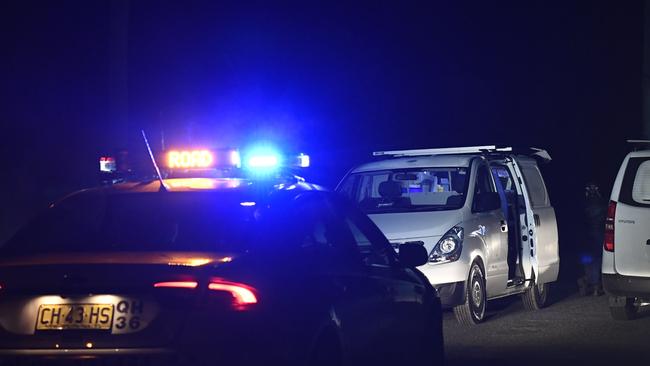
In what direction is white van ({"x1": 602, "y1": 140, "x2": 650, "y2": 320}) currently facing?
away from the camera

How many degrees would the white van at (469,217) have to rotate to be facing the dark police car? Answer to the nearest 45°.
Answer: approximately 45° to its left

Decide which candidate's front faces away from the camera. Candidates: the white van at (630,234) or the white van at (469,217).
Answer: the white van at (630,234)

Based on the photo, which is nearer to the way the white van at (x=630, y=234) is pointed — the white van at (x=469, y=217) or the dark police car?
the white van

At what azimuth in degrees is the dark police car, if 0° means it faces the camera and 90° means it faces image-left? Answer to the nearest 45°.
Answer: approximately 225°

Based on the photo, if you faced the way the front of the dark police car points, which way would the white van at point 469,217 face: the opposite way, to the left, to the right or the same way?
the opposite way

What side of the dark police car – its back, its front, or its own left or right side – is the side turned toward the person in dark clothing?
front

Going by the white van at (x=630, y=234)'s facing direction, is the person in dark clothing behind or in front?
in front

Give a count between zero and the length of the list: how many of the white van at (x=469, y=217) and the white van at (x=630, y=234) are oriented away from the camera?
1

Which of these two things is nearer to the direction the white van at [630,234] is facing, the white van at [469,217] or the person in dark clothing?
the person in dark clothing

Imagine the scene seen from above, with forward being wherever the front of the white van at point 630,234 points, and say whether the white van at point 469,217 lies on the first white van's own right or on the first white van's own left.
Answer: on the first white van's own left

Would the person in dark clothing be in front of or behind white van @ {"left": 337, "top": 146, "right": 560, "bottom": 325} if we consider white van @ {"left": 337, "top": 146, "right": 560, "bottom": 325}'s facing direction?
behind

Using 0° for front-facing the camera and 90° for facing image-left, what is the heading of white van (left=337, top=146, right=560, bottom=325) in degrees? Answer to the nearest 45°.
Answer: approximately 45°
